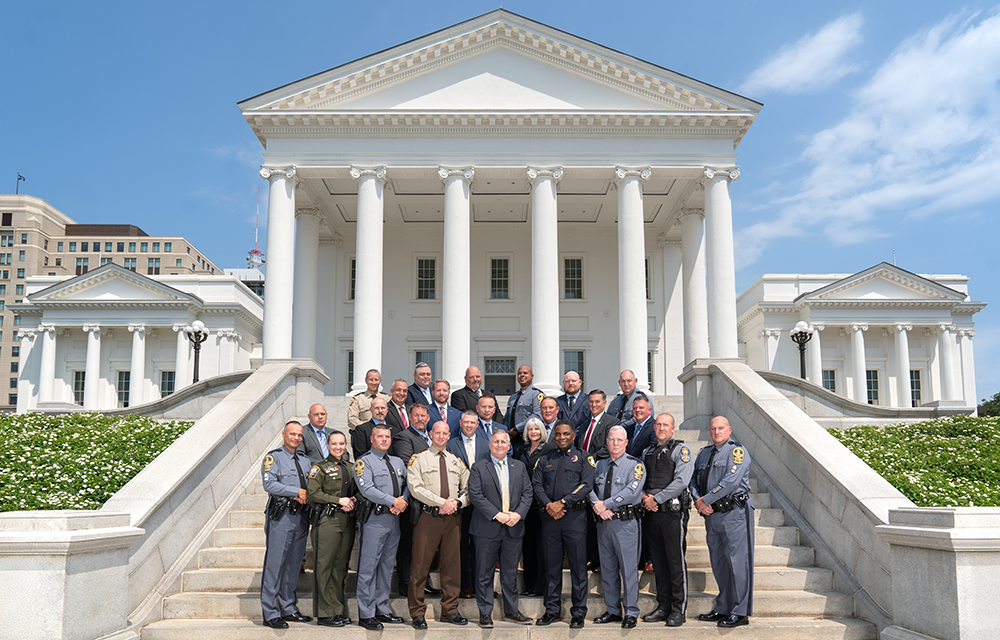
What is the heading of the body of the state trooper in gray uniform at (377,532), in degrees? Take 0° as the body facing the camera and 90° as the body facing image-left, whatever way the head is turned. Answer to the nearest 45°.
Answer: approximately 315°

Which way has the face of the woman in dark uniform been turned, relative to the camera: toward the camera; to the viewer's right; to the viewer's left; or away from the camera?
toward the camera

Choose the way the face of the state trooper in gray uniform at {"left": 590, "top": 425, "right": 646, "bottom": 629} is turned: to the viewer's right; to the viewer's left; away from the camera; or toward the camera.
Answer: toward the camera

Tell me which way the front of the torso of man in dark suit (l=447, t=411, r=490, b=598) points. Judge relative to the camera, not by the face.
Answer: toward the camera

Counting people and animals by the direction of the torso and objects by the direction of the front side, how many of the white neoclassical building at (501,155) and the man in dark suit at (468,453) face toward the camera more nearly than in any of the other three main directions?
2

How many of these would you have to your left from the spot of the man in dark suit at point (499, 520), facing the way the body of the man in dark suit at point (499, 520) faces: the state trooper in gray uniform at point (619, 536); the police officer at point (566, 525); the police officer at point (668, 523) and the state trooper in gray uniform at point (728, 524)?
4

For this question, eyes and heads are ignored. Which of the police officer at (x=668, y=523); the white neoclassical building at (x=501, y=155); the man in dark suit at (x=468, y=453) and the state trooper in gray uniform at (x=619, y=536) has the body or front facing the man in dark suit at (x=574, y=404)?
the white neoclassical building

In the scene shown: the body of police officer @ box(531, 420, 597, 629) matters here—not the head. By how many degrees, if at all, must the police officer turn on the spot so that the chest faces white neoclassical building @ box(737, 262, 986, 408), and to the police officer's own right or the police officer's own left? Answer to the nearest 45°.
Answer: approximately 135° to the police officer's own left

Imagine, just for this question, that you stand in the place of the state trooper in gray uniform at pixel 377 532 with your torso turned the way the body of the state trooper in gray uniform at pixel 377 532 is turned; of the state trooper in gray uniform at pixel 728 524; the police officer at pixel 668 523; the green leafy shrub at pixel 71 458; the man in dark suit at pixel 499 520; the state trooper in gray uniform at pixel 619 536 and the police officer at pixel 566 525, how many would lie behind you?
1

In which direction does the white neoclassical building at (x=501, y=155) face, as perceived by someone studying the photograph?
facing the viewer

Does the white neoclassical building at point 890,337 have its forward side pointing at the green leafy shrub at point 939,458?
yes

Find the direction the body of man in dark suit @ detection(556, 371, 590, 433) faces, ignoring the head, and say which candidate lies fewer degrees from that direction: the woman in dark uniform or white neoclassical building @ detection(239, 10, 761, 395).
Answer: the woman in dark uniform

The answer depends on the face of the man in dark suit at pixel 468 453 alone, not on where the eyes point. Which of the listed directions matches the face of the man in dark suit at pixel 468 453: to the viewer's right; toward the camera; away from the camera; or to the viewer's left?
toward the camera

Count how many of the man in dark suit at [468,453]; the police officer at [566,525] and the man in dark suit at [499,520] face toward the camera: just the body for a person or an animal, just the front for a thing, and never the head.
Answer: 3

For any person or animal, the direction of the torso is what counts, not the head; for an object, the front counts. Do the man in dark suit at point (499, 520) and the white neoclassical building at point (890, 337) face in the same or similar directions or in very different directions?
same or similar directions

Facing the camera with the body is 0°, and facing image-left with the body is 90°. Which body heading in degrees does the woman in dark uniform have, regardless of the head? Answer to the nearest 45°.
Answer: approximately 315°

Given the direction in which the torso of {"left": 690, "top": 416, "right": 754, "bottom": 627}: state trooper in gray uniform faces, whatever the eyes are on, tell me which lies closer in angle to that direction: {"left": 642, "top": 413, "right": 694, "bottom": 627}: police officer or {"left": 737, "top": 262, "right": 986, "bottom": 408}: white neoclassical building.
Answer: the police officer

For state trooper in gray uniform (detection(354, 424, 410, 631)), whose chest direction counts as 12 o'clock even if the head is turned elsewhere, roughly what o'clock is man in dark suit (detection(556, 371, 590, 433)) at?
The man in dark suit is roughly at 9 o'clock from the state trooper in gray uniform.

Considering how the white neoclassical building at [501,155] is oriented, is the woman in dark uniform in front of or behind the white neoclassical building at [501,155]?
in front
